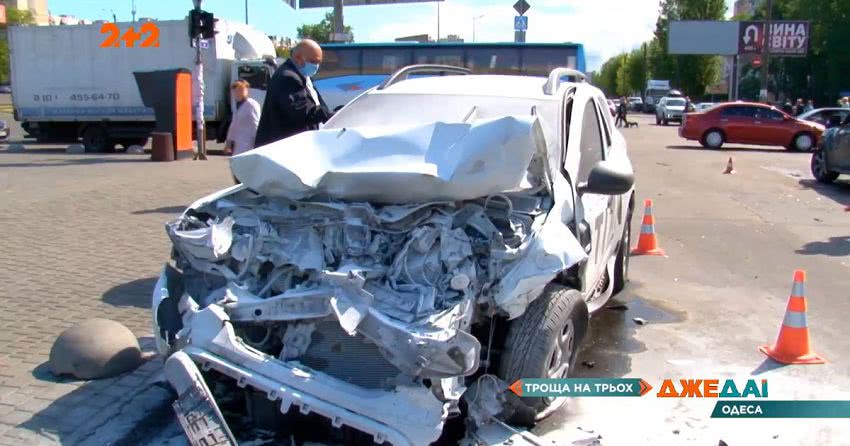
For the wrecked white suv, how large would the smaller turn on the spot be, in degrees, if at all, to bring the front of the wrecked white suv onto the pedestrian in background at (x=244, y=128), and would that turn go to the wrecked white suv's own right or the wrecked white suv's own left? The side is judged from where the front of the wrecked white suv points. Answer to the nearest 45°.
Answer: approximately 135° to the wrecked white suv's own right

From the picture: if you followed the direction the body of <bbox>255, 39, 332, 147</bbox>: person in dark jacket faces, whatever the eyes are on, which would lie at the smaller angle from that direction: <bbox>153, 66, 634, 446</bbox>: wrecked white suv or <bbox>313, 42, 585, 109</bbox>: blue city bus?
the wrecked white suv

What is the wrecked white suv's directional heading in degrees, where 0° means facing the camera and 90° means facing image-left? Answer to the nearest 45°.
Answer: approximately 45°

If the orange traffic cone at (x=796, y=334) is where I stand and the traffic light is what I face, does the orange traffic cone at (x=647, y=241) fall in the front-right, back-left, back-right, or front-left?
front-right

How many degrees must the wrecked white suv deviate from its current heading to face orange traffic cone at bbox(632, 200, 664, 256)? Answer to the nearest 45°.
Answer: approximately 180°

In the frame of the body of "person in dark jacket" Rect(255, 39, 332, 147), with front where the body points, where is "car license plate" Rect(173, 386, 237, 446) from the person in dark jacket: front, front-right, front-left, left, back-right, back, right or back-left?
front-right

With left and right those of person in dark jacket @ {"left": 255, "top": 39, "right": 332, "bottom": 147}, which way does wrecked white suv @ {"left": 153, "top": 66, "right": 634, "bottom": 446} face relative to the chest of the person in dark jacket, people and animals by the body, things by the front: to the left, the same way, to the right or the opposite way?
to the right

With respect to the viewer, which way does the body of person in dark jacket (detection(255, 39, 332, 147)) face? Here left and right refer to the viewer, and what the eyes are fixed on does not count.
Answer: facing the viewer and to the right of the viewer

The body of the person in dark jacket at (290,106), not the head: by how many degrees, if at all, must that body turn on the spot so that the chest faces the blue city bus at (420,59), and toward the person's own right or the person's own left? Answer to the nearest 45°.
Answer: approximately 135° to the person's own left

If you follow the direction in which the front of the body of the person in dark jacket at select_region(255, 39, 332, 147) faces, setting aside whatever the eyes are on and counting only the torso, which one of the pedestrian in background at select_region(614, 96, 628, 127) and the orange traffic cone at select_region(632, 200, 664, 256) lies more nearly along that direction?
the orange traffic cone

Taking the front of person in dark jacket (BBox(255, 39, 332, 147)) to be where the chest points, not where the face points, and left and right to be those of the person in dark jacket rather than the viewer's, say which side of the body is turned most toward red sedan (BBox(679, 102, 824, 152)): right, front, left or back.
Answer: left
